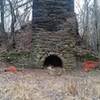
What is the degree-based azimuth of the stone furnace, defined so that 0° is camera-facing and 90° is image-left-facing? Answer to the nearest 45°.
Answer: approximately 0°
